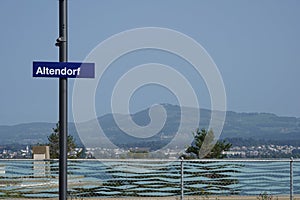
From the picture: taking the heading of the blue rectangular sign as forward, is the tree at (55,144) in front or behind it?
behind

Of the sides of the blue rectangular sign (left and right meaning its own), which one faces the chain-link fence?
back

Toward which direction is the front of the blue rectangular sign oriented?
toward the camera

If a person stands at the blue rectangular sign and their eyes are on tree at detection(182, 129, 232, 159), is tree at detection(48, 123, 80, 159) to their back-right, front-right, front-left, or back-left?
front-left

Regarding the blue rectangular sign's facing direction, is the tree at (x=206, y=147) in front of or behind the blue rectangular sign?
behind
